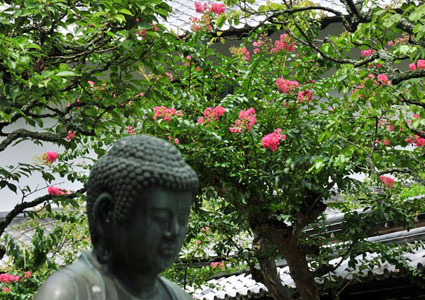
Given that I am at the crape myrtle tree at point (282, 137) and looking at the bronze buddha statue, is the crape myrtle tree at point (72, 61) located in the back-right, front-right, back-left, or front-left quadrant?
front-right

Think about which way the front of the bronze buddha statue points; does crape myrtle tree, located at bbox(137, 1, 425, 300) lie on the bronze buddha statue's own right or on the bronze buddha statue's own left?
on the bronze buddha statue's own left

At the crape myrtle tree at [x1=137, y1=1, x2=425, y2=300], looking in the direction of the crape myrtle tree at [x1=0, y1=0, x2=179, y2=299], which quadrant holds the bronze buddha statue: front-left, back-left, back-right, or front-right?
front-left

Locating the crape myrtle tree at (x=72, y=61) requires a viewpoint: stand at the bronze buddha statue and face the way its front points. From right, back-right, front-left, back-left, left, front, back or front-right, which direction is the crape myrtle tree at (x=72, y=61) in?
back-left

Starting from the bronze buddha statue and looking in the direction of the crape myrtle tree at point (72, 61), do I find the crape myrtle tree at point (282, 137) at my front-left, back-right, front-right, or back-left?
front-right
